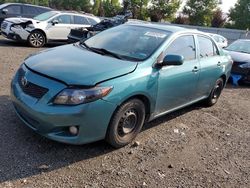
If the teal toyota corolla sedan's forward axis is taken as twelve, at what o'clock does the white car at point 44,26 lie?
The white car is roughly at 4 o'clock from the teal toyota corolla sedan.

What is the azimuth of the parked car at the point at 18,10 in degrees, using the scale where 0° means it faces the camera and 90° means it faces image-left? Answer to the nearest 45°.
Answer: approximately 45°

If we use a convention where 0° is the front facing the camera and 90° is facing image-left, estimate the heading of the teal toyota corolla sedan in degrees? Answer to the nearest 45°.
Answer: approximately 45°

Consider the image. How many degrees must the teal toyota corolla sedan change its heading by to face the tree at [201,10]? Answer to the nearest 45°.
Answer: approximately 135° to its right

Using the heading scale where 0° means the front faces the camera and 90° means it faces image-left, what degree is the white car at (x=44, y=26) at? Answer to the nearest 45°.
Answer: approximately 45°

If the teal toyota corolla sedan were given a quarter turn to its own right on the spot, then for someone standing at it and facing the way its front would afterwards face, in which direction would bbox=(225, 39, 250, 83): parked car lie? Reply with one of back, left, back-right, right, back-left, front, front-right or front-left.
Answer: right

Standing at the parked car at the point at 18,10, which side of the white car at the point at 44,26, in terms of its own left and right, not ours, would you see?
right

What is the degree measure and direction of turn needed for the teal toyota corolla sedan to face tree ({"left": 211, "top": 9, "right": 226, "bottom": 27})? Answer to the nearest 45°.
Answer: approximately 135° to its right

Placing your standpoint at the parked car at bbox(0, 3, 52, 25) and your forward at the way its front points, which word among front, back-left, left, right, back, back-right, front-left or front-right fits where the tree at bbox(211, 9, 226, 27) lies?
back
